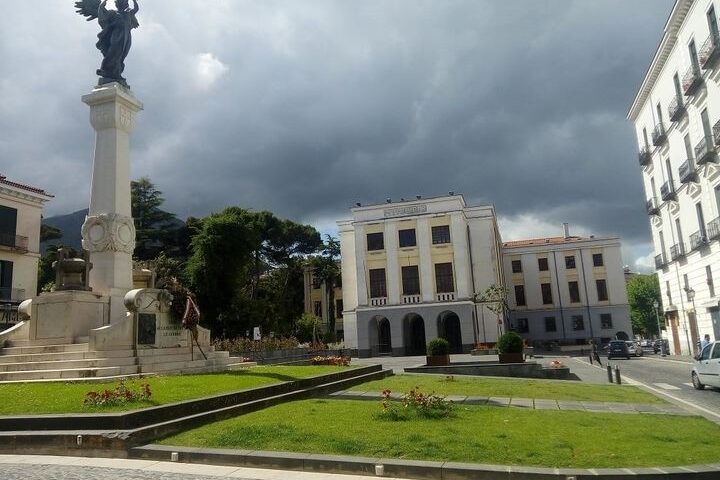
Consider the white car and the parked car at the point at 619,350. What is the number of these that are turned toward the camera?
1

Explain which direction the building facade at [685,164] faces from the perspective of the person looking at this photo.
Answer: facing the viewer and to the left of the viewer

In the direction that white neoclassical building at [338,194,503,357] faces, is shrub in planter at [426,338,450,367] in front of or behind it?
in front

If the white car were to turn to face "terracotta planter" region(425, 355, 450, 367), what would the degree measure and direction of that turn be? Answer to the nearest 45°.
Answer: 0° — it already faces it

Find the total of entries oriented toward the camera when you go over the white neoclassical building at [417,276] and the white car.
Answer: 1

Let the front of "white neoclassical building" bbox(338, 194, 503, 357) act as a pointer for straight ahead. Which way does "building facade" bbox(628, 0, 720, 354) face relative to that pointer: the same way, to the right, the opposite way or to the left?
to the right

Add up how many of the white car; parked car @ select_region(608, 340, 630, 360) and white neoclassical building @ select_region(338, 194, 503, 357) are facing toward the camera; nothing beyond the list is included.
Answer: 2

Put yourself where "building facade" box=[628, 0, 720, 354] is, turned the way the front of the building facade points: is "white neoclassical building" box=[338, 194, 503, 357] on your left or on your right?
on your right
